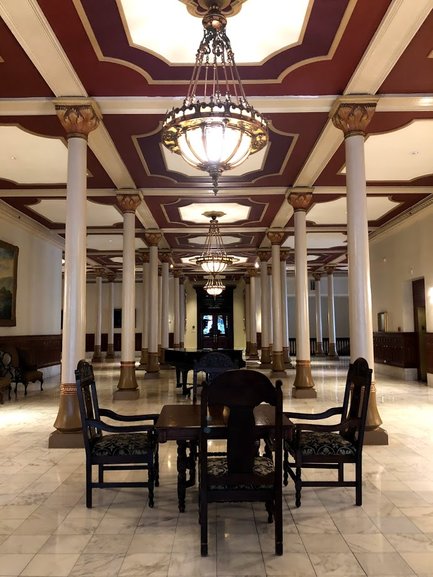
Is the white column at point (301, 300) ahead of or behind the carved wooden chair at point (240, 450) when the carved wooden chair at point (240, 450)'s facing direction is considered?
ahead

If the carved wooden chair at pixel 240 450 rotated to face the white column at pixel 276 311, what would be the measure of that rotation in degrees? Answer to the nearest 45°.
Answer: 0° — it already faces it

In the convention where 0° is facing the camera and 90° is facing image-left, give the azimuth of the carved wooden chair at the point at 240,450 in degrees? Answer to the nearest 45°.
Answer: approximately 180°

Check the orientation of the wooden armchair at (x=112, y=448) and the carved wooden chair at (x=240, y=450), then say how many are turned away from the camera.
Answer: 1

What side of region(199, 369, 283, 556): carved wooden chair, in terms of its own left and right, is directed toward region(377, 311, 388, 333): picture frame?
front

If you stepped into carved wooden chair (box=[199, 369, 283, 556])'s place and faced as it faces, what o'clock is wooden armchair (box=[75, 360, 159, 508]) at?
The wooden armchair is roughly at 10 o'clock from the carved wooden chair.

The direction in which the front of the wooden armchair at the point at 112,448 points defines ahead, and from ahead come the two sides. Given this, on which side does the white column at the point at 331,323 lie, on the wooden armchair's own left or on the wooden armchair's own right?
on the wooden armchair's own left

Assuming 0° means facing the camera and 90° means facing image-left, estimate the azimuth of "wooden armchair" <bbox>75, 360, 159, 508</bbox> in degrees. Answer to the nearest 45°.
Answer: approximately 270°

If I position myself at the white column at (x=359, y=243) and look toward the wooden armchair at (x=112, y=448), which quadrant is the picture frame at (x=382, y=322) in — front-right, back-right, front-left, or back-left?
back-right

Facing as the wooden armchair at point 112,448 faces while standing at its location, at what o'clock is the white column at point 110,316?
The white column is roughly at 9 o'clock from the wooden armchair.

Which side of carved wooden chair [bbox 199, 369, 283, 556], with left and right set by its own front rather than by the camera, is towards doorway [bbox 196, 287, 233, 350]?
front

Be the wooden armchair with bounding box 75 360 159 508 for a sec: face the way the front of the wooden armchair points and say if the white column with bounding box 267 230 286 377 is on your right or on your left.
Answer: on your left

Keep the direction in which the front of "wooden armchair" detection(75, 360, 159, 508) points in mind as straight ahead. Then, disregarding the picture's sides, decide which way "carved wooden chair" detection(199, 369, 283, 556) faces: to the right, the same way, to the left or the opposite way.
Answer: to the left

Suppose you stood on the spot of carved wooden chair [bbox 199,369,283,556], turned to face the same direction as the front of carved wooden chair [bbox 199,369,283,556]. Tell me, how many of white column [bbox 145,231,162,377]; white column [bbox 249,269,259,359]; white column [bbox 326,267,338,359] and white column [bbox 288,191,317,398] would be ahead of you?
4

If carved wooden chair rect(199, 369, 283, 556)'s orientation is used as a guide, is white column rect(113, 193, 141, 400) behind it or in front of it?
in front

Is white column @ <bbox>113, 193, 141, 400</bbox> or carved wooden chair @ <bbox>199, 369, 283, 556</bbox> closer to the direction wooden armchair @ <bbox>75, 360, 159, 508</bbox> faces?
the carved wooden chair
